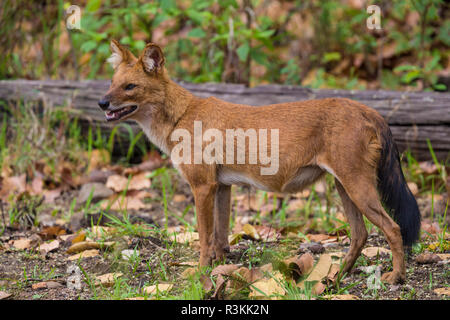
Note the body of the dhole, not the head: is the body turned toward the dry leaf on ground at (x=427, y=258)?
no

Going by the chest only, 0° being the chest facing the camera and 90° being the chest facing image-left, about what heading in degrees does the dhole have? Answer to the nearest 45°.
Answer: approximately 90°

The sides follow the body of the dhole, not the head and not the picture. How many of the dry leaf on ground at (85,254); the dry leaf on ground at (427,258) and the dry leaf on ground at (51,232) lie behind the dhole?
1

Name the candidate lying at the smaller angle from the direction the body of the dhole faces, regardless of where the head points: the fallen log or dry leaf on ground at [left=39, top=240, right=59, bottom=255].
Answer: the dry leaf on ground

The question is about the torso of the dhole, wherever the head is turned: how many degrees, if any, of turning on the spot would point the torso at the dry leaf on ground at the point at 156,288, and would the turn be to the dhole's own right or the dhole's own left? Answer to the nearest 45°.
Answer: approximately 45° to the dhole's own left

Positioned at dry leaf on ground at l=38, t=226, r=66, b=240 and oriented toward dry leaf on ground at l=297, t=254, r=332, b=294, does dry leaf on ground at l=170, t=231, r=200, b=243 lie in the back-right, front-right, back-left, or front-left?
front-left

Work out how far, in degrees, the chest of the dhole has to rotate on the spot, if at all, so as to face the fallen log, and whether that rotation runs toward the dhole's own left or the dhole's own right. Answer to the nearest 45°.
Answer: approximately 90° to the dhole's own right

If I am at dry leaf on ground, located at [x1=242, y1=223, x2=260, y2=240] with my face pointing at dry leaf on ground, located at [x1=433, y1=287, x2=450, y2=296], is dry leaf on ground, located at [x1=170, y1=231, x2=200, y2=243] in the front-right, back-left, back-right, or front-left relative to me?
back-right

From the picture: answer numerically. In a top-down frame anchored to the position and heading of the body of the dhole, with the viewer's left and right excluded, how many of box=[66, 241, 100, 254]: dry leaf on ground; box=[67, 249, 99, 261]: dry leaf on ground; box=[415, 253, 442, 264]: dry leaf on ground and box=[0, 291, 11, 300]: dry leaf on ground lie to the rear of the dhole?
1
